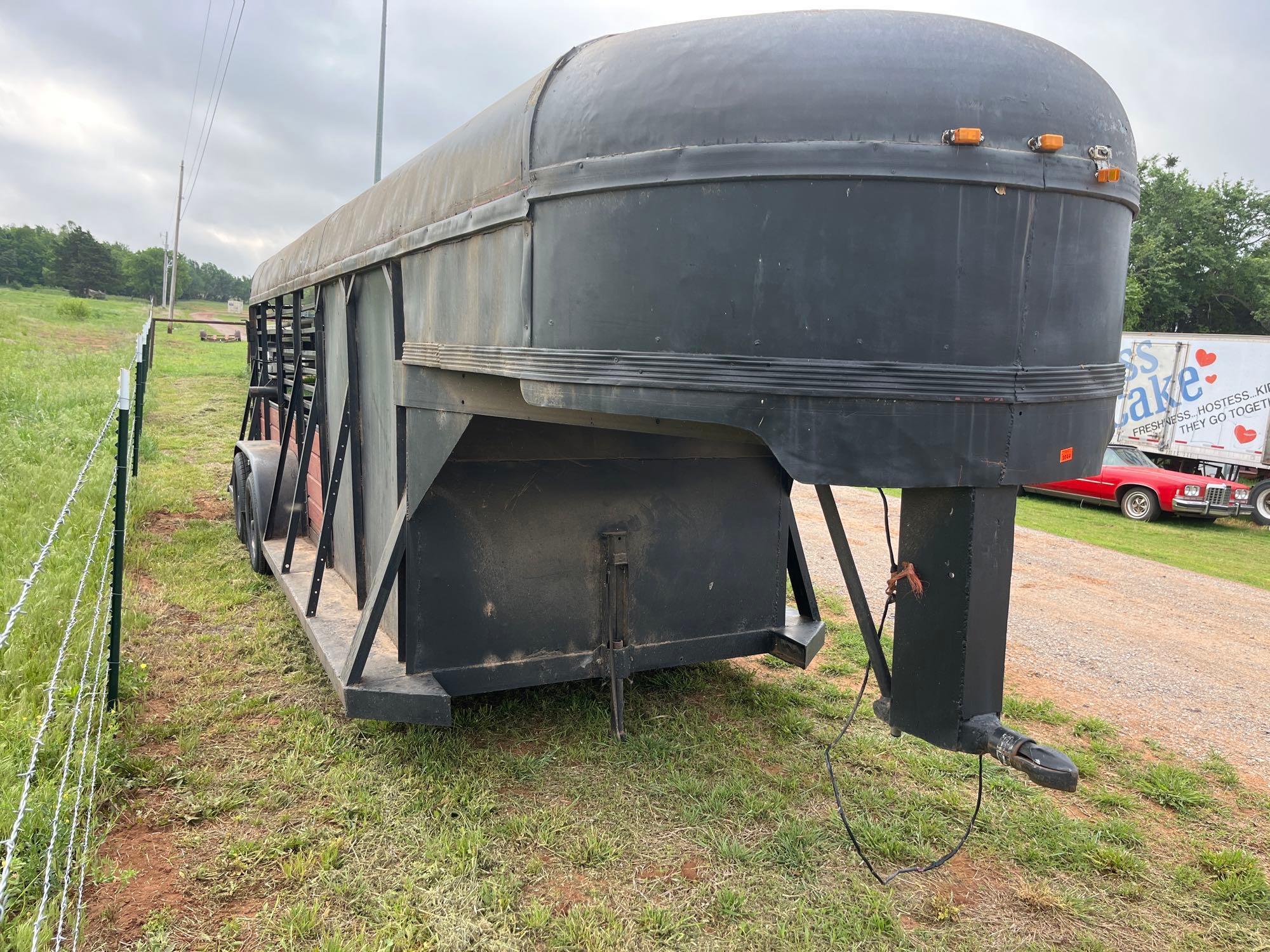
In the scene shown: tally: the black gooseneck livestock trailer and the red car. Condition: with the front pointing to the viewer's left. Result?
0

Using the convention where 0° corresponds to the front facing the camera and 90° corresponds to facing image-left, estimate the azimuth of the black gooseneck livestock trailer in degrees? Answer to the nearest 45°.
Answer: approximately 315°

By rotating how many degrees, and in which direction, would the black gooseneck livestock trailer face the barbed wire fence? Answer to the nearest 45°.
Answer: approximately 135° to its right

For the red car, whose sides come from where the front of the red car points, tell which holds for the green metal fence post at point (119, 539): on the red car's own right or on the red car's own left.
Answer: on the red car's own right
